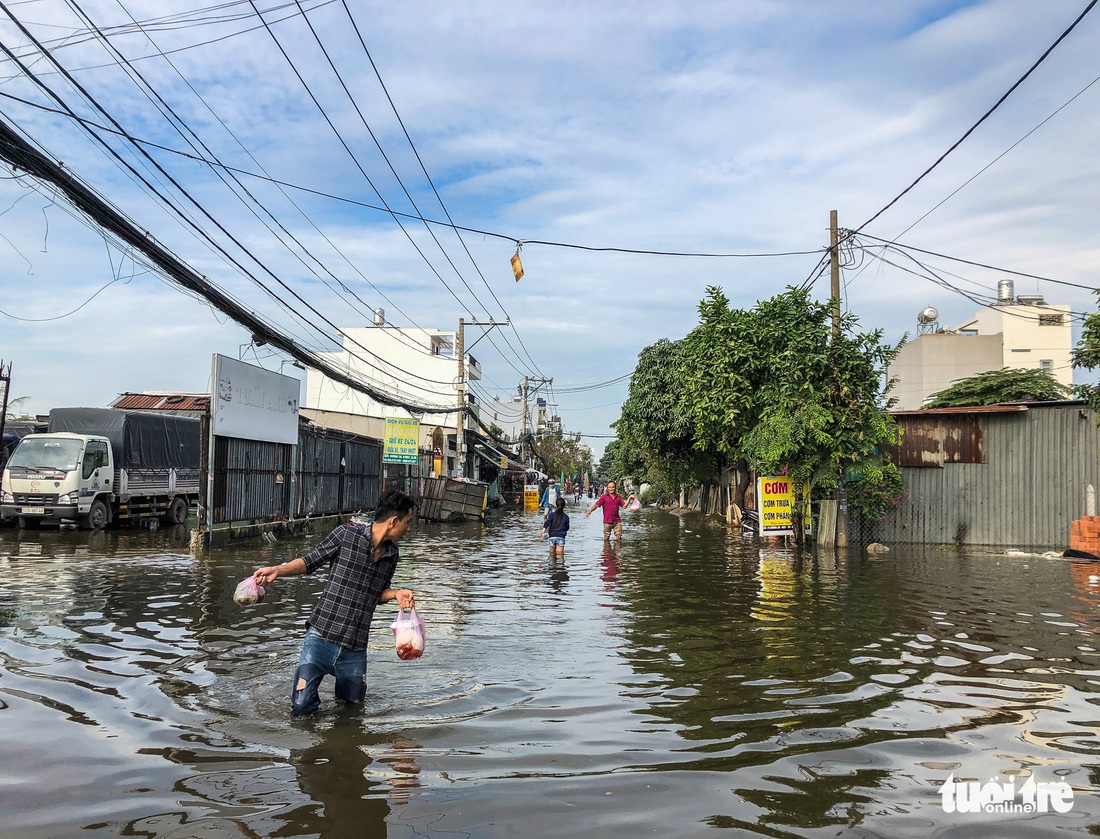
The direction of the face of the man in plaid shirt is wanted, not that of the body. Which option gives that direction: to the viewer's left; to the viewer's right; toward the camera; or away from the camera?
to the viewer's right

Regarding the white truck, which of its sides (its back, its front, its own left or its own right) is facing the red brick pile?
left

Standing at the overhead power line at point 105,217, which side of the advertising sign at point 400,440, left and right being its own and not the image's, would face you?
front

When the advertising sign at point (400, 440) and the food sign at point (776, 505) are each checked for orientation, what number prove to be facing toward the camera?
2

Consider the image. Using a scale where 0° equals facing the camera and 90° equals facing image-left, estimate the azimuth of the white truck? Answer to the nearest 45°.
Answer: approximately 45°

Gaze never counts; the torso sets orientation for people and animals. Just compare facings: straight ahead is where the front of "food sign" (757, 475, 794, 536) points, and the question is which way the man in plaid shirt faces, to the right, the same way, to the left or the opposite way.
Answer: to the left
